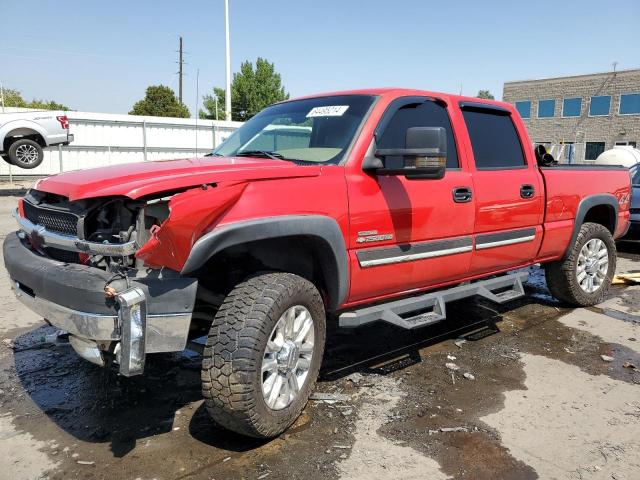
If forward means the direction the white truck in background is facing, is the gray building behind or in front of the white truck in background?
behind

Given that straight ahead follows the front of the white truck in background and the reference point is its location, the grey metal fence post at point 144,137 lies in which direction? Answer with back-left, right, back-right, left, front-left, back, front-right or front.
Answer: back-right

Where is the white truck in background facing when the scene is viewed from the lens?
facing to the left of the viewer

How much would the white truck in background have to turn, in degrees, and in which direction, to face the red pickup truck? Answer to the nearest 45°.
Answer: approximately 90° to its left

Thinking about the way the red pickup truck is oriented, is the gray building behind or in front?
behind

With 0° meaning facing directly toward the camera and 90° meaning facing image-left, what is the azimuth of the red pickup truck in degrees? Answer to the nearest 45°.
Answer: approximately 45°
